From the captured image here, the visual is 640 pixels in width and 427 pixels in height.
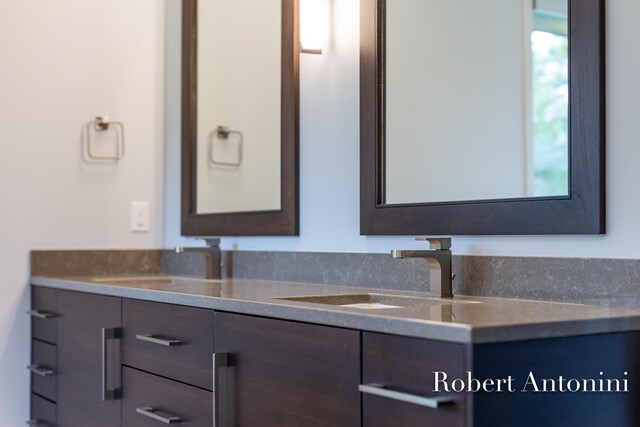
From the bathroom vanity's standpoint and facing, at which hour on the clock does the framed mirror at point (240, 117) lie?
The framed mirror is roughly at 4 o'clock from the bathroom vanity.

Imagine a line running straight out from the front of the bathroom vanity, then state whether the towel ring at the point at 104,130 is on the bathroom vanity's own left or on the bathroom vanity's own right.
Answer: on the bathroom vanity's own right

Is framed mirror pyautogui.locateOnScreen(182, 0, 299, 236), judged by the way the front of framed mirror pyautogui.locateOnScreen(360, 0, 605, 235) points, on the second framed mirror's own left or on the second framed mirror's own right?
on the second framed mirror's own right

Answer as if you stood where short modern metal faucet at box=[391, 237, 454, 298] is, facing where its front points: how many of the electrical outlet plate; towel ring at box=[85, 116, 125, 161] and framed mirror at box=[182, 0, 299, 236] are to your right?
3

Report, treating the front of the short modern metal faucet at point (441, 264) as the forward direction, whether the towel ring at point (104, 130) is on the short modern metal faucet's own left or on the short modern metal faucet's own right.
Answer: on the short modern metal faucet's own right

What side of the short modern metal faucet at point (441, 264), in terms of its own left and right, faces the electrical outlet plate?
right
